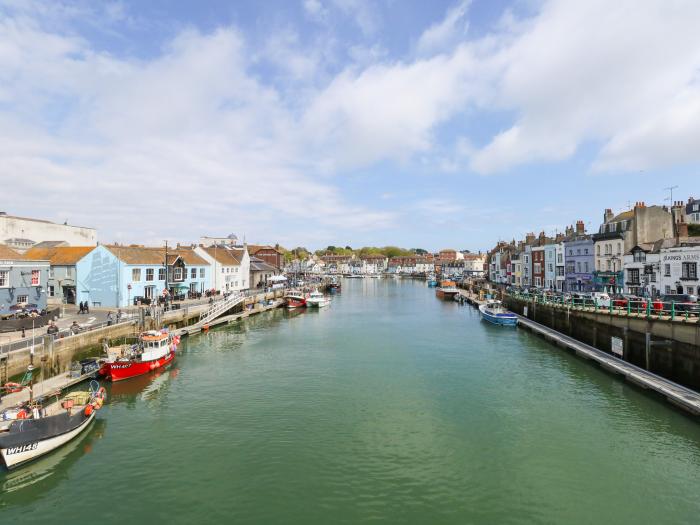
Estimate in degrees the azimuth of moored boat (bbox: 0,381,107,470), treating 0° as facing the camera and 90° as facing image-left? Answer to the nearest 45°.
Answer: approximately 45°

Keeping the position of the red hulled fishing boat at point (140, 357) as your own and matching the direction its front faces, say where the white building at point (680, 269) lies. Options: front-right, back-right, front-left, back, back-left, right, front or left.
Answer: back-left

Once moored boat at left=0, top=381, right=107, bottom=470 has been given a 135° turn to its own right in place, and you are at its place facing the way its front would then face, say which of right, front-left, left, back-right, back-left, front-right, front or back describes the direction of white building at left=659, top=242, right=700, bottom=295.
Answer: right

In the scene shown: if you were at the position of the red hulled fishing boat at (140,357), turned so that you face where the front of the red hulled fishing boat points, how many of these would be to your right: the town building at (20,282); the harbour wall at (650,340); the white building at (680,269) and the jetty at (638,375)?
1

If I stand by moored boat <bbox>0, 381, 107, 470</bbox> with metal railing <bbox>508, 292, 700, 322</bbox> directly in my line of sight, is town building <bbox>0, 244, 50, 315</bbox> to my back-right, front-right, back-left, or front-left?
back-left

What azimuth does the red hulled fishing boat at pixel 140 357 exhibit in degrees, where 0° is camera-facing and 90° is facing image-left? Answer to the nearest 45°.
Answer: approximately 45°

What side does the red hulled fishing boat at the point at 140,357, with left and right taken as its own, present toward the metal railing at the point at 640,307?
left

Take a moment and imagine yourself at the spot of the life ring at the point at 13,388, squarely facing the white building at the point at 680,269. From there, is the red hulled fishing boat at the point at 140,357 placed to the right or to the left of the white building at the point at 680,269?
left

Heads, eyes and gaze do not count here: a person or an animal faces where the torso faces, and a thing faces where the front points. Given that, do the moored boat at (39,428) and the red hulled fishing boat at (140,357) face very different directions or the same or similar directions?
same or similar directions

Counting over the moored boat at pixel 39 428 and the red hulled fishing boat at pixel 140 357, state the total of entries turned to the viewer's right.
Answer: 0
